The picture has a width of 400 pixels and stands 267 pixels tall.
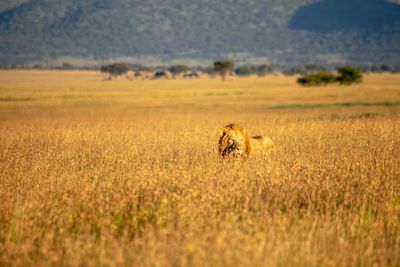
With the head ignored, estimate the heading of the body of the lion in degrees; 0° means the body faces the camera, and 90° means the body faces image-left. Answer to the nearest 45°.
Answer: approximately 45°
